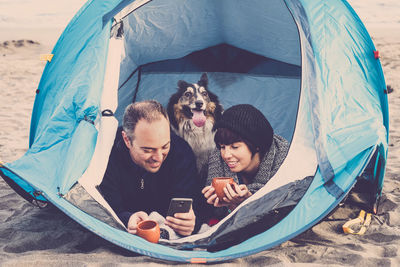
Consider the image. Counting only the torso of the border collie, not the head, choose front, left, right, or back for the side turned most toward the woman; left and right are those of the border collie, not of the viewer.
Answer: front

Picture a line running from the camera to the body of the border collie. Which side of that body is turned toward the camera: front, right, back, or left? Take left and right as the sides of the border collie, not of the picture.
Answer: front

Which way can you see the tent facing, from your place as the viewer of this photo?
facing the viewer
